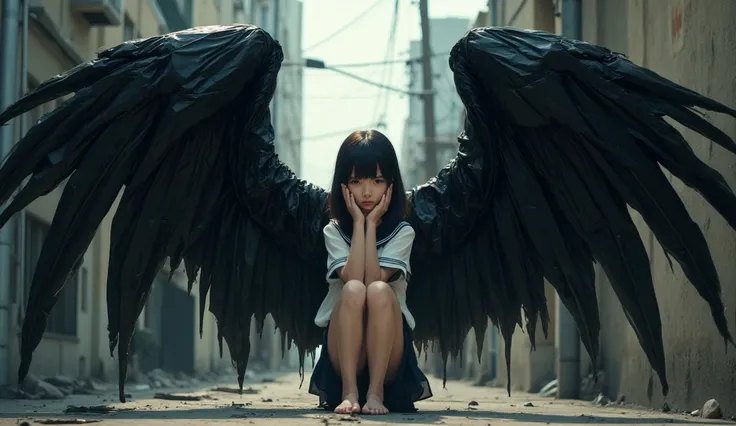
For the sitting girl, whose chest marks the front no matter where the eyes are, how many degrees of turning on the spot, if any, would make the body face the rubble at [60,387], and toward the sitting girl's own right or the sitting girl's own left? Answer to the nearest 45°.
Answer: approximately 135° to the sitting girl's own right

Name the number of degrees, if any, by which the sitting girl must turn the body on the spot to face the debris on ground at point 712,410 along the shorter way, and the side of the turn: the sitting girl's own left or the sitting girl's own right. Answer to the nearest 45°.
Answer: approximately 90° to the sitting girl's own left

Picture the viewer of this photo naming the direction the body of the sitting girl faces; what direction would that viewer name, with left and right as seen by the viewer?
facing the viewer

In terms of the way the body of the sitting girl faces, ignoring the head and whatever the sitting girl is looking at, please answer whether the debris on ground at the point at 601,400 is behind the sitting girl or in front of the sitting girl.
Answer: behind

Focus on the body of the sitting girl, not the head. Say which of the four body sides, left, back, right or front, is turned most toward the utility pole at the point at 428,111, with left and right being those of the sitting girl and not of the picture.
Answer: back
